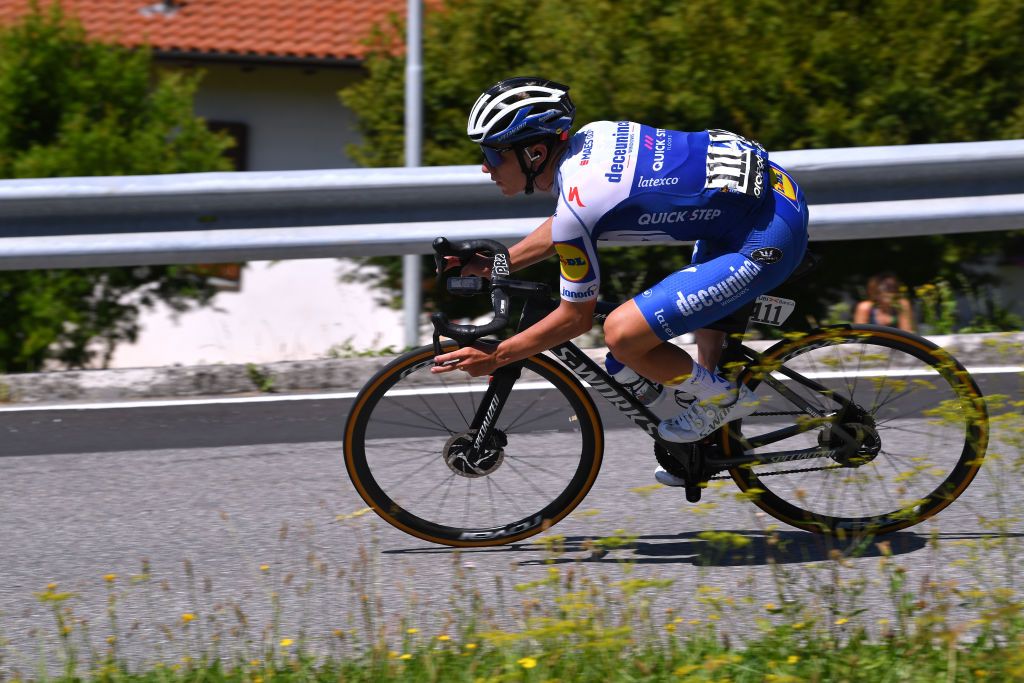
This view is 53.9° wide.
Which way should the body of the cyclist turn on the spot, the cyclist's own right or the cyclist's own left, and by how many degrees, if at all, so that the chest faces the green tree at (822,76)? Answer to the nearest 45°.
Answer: approximately 90° to the cyclist's own right

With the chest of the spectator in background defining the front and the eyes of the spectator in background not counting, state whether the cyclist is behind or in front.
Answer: in front

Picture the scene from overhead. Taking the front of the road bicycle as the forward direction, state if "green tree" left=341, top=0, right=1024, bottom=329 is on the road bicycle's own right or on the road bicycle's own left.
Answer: on the road bicycle's own right

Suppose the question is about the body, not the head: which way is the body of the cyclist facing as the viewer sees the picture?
to the viewer's left

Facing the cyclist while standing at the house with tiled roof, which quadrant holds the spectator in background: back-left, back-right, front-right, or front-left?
front-left

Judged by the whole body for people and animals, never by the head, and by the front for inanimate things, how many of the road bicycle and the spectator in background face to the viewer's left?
1

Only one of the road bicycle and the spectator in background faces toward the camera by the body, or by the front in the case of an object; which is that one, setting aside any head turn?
the spectator in background

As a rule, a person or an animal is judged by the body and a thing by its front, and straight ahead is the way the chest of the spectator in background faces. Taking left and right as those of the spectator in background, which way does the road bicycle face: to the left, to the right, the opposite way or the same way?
to the right

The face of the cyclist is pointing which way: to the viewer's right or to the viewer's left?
to the viewer's left

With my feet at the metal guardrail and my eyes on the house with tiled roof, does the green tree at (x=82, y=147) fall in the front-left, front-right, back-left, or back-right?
front-left

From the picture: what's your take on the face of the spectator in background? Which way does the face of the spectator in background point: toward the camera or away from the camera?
toward the camera

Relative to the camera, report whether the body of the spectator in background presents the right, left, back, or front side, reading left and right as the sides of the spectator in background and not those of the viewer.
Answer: front

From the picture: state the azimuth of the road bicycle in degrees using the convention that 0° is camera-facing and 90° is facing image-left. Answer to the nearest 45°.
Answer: approximately 90°

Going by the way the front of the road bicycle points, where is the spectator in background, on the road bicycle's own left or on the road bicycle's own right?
on the road bicycle's own right

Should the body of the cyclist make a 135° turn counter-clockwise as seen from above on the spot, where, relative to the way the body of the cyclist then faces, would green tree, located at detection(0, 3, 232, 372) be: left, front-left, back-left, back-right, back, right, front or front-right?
back
